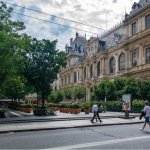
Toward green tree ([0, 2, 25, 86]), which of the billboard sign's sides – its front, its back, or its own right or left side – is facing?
right

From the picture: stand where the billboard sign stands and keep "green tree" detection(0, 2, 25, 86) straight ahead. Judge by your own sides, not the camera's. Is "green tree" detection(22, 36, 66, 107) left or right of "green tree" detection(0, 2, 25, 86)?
right

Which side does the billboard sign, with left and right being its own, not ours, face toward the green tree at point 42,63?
right

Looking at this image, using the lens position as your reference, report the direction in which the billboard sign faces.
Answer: facing the viewer
